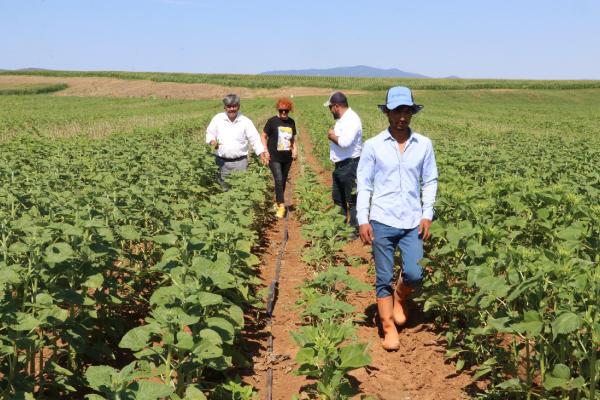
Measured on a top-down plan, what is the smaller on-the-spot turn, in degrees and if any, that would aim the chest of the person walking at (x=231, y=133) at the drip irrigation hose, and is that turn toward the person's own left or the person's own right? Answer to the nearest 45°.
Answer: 0° — they already face it

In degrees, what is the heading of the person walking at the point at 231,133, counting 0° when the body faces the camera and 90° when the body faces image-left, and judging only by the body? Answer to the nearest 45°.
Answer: approximately 0°

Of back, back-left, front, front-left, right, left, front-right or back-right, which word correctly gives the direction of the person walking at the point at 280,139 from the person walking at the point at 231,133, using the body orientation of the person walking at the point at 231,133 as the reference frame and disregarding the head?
back-left

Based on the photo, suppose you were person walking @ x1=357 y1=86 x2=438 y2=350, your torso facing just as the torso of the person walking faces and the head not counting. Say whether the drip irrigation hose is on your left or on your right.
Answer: on your right
